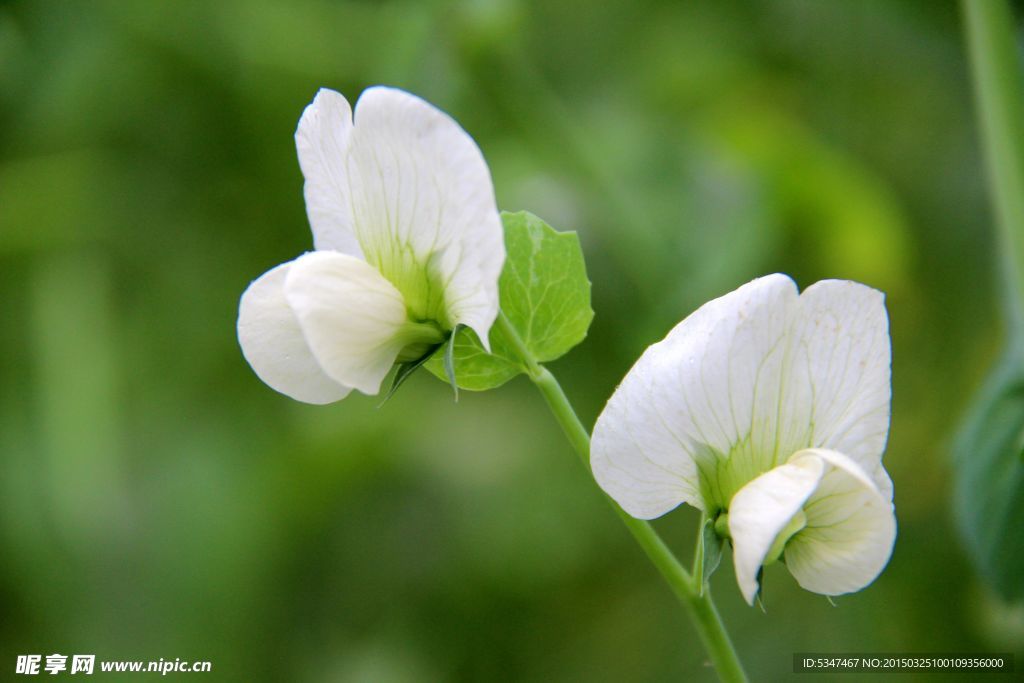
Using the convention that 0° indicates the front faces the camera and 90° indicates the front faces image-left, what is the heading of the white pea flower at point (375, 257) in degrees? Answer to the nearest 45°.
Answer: approximately 45°
